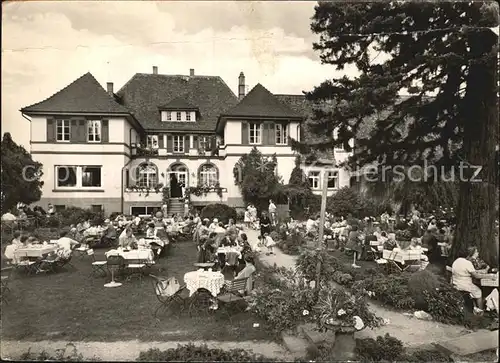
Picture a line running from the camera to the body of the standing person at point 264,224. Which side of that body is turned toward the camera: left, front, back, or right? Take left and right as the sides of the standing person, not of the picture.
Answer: front

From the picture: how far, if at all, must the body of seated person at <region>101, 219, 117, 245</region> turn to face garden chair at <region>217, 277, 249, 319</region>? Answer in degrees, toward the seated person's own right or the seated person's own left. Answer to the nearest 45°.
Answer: approximately 90° to the seated person's own left

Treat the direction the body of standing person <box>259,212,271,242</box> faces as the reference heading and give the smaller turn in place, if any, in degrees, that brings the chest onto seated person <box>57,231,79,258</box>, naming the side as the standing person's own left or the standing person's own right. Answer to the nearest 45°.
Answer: approximately 45° to the standing person's own right

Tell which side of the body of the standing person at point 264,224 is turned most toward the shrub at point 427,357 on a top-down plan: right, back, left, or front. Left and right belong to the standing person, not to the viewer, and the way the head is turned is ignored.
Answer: front

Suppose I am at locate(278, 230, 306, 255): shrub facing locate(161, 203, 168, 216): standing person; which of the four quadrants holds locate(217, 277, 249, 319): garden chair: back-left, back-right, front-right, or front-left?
back-left

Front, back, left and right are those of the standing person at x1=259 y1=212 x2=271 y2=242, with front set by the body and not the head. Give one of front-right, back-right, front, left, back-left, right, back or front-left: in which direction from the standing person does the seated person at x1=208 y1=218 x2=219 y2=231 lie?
right

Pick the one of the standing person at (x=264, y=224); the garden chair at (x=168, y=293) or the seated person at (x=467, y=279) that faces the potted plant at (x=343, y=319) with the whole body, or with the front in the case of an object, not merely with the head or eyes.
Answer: the standing person

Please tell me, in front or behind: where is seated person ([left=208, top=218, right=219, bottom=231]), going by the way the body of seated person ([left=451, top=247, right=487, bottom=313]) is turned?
behind

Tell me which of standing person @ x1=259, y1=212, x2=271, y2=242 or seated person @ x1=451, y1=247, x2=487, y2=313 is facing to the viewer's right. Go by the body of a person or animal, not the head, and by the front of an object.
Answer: the seated person

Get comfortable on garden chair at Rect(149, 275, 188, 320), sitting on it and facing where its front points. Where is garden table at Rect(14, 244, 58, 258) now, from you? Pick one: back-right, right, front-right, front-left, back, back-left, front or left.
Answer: left

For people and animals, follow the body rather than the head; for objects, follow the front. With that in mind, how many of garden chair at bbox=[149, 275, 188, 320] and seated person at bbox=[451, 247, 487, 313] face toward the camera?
0

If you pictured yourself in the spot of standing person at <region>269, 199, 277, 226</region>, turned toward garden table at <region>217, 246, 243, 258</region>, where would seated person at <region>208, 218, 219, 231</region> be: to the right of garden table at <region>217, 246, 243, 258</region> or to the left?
right

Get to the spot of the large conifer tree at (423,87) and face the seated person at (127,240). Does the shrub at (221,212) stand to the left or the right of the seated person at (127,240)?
right

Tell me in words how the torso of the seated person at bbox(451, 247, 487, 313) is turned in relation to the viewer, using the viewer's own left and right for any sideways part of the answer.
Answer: facing to the right of the viewer
